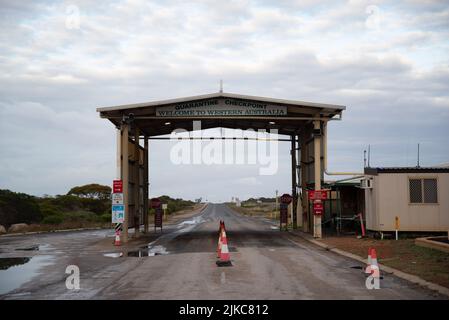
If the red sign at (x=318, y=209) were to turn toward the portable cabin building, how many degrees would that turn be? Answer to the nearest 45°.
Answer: approximately 45° to its left

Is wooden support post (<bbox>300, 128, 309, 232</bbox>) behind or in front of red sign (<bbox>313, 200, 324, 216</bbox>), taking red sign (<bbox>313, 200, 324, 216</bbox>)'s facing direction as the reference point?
behind

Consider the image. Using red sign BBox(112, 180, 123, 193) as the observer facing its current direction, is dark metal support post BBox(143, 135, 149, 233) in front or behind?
behind

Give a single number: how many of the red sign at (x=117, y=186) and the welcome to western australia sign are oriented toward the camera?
2

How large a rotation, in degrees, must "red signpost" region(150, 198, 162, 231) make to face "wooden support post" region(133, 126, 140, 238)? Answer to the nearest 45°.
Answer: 0° — it already faces it

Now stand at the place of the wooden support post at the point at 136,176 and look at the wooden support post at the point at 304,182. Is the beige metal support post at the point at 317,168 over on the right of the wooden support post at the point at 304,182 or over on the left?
right

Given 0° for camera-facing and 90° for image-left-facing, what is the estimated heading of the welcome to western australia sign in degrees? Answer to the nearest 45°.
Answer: approximately 0°

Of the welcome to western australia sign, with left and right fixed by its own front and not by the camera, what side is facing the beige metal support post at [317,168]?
left

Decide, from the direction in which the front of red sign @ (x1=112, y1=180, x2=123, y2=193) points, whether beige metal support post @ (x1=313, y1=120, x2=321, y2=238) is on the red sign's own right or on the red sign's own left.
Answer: on the red sign's own left
